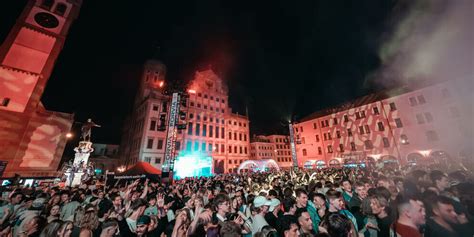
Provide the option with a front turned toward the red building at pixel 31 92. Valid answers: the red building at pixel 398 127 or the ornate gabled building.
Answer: the red building at pixel 398 127

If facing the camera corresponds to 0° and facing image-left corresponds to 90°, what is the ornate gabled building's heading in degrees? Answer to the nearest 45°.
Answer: approximately 315°

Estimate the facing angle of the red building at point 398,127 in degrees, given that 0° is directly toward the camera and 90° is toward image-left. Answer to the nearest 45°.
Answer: approximately 45°

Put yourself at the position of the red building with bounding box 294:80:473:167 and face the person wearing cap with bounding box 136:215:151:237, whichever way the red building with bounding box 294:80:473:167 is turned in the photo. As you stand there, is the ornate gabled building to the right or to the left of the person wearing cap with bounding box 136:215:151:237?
right

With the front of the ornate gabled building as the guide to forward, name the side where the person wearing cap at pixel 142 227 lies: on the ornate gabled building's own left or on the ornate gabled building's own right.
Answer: on the ornate gabled building's own right

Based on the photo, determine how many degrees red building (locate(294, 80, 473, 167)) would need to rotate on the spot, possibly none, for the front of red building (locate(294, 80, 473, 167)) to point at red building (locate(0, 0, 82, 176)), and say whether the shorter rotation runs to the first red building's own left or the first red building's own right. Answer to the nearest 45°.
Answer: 0° — it already faces it

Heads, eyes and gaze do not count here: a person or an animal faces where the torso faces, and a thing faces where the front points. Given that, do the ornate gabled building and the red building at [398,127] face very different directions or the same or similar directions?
very different directions

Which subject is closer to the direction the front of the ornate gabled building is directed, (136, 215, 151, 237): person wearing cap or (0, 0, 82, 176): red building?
the person wearing cap

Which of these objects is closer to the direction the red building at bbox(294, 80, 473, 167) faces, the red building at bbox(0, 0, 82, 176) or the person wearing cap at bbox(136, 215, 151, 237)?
the red building
